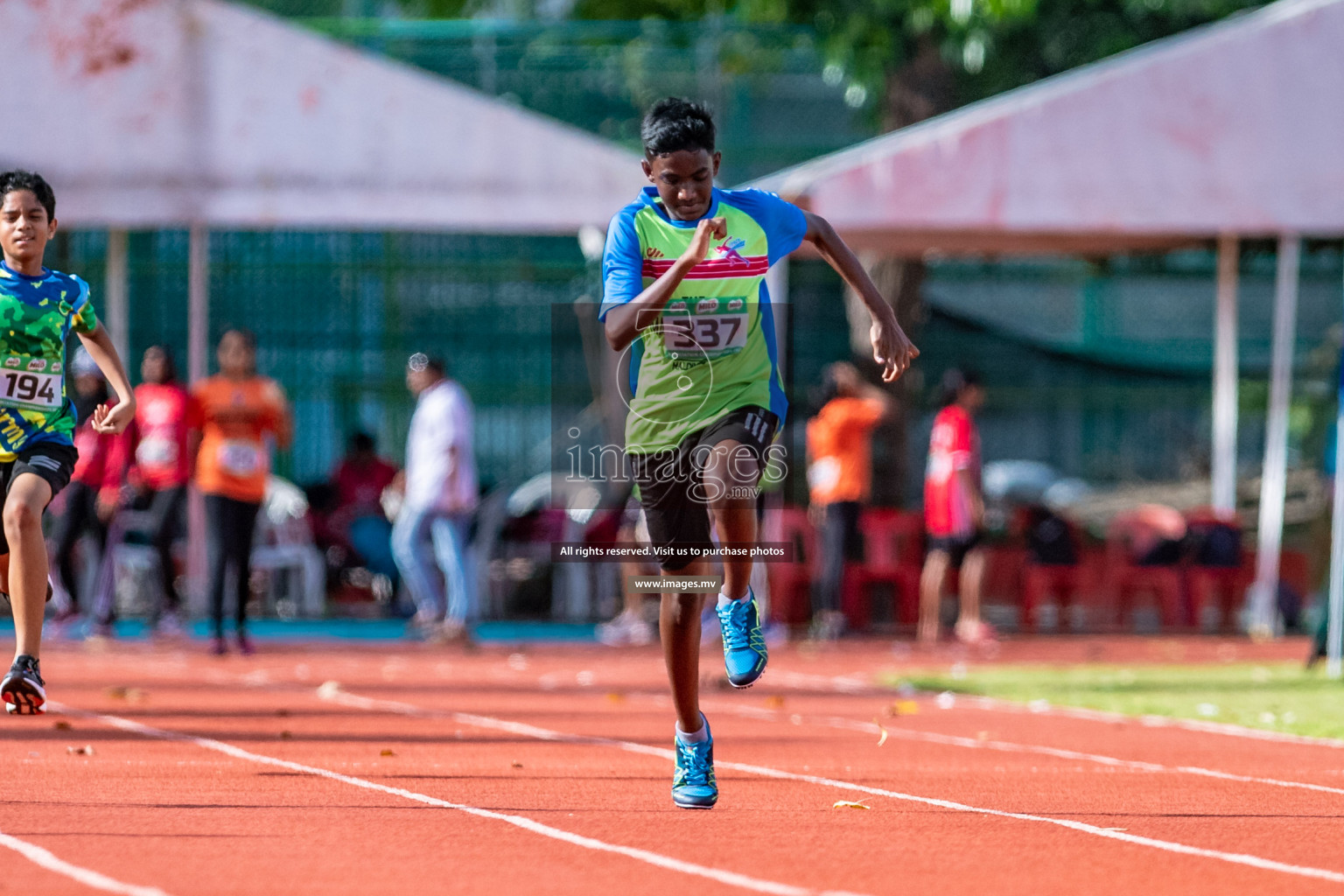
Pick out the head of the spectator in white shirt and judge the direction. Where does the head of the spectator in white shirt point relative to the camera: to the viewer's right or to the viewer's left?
to the viewer's left

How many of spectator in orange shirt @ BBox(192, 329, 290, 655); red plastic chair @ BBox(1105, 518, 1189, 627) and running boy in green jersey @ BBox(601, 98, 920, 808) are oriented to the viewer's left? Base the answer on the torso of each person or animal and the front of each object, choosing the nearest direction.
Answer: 0

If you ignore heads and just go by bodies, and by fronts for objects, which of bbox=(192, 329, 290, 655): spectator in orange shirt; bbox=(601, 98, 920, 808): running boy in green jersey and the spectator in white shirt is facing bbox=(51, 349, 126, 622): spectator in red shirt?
the spectator in white shirt

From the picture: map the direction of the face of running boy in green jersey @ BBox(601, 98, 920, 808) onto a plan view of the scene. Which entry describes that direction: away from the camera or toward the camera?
toward the camera

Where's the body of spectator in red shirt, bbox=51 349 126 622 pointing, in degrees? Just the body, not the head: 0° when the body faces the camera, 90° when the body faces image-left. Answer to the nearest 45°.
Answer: approximately 45°

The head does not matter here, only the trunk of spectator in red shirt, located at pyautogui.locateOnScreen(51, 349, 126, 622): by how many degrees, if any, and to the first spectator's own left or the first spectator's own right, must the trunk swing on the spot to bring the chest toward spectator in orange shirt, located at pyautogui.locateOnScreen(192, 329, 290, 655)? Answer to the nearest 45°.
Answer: approximately 90° to the first spectator's own left

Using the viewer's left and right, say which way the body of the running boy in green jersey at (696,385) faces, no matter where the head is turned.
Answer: facing the viewer

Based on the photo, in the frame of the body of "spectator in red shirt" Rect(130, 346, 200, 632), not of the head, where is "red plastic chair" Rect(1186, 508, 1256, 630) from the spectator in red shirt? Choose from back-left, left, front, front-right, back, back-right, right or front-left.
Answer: back-left

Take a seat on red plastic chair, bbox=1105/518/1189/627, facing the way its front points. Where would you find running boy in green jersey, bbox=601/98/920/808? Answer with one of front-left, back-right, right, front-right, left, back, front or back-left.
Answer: front

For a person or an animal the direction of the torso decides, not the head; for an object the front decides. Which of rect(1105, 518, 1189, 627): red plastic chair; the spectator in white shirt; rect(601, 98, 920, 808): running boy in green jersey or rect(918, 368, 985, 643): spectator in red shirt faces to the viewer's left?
the spectator in white shirt

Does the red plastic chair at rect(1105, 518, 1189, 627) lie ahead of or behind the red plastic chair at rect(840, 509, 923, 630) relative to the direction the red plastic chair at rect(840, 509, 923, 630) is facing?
behind

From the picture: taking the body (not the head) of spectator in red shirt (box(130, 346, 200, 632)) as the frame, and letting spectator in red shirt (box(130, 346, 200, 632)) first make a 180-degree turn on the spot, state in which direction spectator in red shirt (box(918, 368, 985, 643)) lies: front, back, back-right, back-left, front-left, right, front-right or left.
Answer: front-right

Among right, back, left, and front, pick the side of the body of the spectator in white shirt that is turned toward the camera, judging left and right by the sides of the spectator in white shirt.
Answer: left
